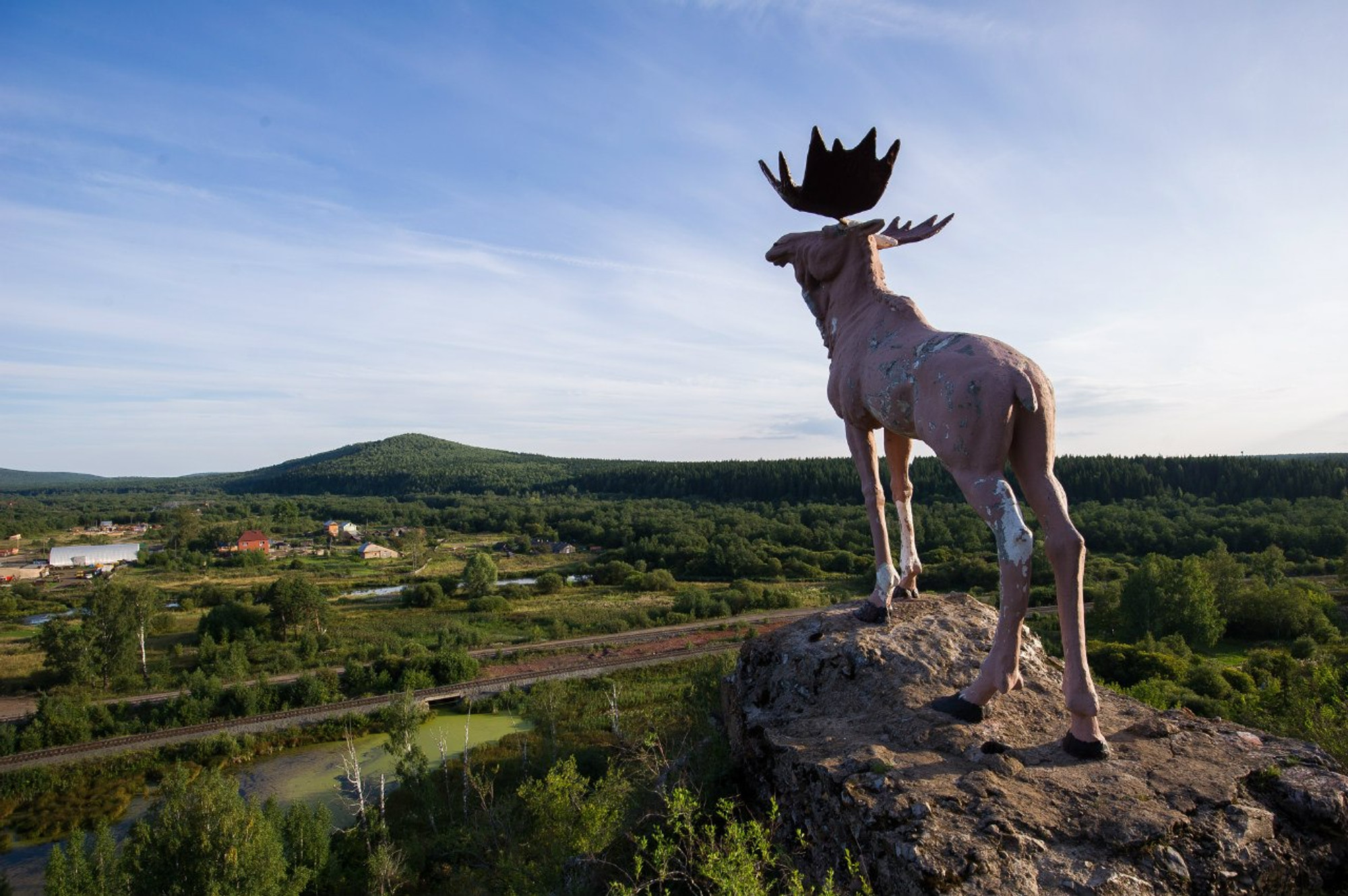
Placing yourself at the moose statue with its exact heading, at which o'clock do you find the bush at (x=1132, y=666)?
The bush is roughly at 2 o'clock from the moose statue.

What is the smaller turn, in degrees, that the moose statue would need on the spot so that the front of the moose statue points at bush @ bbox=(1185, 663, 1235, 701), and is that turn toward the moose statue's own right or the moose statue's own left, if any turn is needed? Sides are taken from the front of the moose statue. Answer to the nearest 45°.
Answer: approximately 45° to the moose statue's own right

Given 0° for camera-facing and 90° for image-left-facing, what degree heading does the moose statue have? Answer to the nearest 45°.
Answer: approximately 135°
